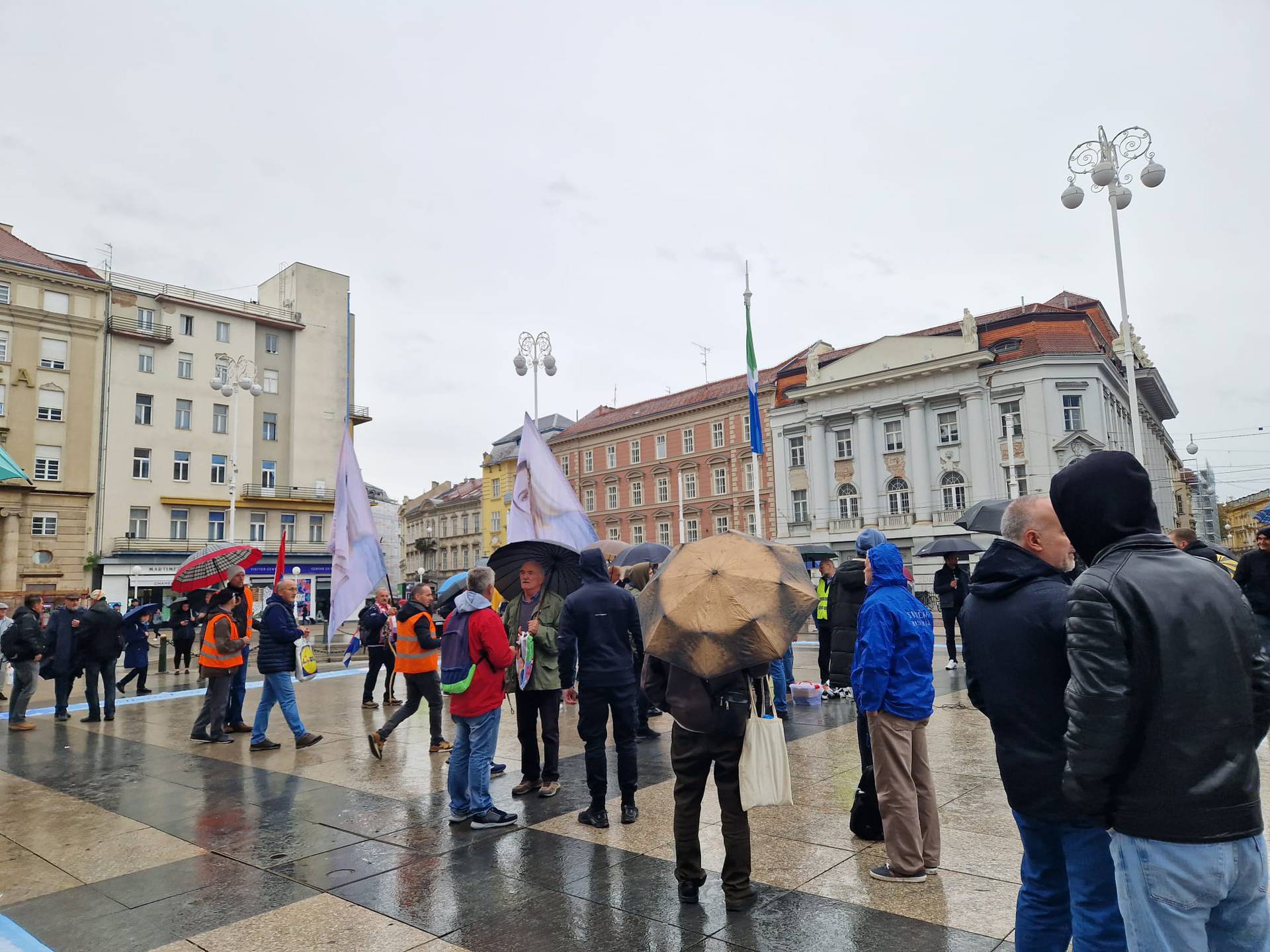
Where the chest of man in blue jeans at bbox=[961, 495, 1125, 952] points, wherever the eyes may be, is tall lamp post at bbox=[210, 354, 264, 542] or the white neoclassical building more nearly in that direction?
the white neoclassical building

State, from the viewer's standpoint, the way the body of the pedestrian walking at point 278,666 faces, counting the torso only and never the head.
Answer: to the viewer's right

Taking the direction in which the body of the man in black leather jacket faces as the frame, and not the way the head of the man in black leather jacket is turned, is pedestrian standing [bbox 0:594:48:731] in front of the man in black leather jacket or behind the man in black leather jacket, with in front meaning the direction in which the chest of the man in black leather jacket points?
in front

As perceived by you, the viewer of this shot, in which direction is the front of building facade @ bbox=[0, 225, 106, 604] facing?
facing the viewer and to the right of the viewer

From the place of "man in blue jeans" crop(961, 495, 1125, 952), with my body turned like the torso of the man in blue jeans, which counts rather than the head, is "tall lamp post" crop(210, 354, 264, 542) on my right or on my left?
on my left

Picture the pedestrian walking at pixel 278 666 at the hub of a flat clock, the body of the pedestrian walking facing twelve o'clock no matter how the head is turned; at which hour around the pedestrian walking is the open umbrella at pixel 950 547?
The open umbrella is roughly at 12 o'clock from the pedestrian walking.

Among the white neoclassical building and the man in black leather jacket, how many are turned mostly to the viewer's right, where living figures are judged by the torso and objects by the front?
0

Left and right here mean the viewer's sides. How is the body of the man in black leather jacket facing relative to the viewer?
facing away from the viewer and to the left of the viewer
